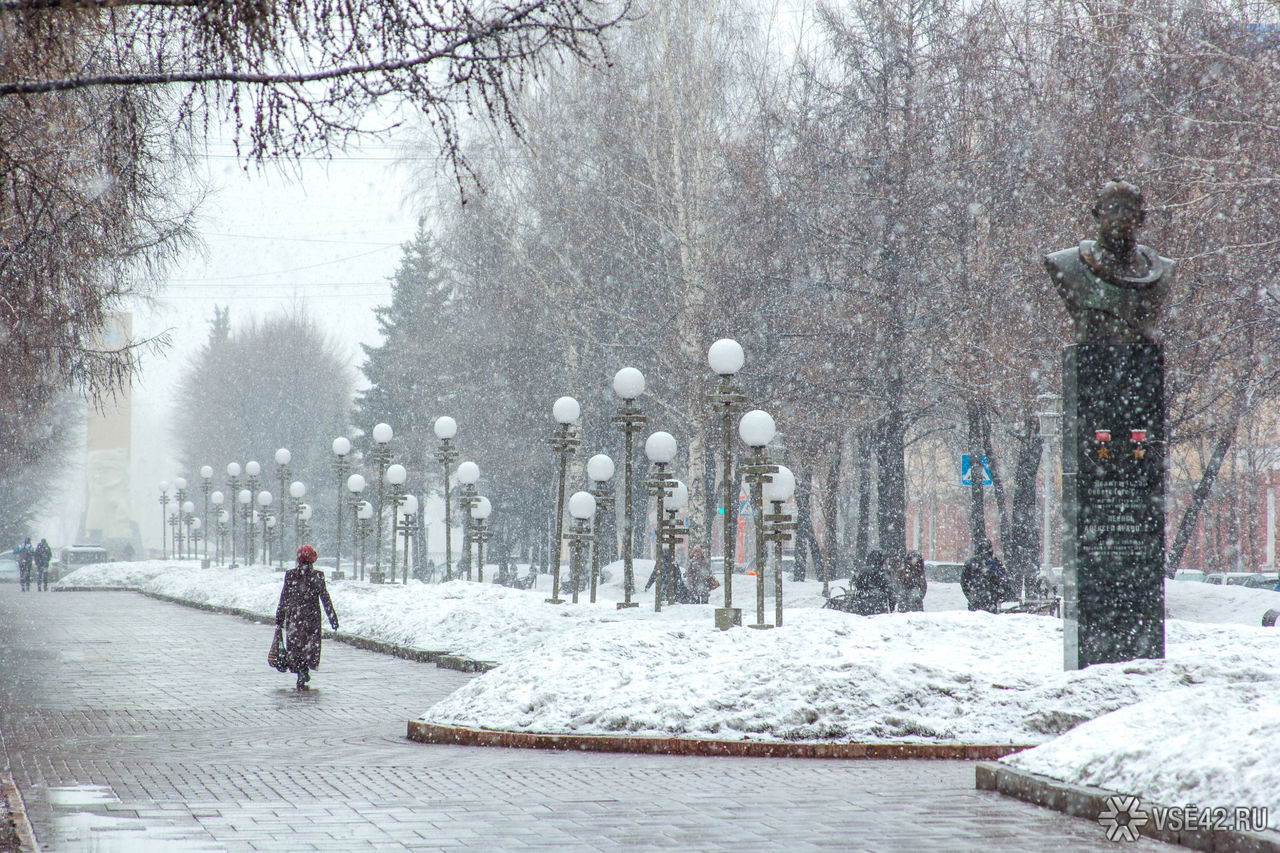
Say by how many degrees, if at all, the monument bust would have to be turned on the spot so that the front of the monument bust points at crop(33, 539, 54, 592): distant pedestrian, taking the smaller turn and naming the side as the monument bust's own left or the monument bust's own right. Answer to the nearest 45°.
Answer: approximately 135° to the monument bust's own right

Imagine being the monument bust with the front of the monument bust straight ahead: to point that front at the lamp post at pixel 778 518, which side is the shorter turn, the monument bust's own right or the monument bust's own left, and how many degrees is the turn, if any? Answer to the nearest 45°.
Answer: approximately 135° to the monument bust's own right

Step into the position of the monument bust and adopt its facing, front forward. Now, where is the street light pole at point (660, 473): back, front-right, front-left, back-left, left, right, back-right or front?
back-right

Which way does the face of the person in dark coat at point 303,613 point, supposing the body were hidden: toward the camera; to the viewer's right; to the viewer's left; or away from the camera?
away from the camera

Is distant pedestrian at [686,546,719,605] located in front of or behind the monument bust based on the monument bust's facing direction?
behind

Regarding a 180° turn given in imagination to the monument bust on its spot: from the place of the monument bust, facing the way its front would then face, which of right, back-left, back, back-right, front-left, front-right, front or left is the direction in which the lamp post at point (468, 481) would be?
front-left

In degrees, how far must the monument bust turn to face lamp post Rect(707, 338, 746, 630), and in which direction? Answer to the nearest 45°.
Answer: approximately 135° to its right

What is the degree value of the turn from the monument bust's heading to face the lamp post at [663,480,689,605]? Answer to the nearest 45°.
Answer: approximately 135° to its right

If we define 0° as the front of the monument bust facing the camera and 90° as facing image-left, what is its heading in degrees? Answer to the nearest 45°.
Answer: approximately 0°

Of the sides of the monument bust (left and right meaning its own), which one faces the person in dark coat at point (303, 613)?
right

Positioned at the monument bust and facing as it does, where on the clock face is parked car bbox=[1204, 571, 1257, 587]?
The parked car is roughly at 6 o'clock from the monument bust.

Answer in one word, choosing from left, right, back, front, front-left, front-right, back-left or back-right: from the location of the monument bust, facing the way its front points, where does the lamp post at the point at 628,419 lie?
back-right

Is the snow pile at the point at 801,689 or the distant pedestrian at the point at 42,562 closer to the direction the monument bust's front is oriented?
the snow pile
